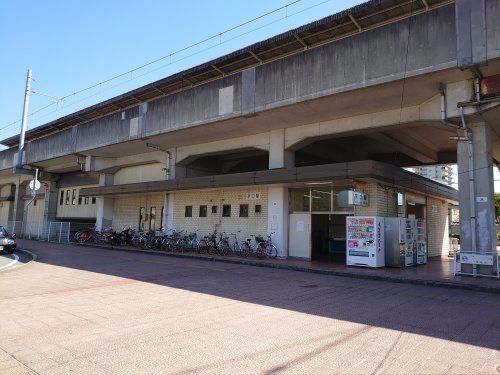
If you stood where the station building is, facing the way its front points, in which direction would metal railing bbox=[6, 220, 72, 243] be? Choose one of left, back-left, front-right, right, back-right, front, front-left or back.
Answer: right

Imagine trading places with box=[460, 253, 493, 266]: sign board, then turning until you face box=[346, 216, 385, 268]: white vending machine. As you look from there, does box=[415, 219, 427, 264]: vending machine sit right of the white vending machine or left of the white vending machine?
right

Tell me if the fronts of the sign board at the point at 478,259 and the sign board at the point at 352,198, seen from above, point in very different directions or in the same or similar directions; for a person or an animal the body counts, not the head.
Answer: same or similar directions

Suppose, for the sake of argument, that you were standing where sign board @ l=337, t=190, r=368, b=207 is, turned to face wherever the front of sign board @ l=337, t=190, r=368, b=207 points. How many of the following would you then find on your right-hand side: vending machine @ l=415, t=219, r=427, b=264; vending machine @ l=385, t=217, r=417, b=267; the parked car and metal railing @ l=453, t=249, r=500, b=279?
1

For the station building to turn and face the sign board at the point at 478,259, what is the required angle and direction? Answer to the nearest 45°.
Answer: approximately 90° to its left

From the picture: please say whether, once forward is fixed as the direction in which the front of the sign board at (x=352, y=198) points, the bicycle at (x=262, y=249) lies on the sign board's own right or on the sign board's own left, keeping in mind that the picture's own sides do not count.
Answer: on the sign board's own right

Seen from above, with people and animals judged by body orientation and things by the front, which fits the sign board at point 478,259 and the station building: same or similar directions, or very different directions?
same or similar directions

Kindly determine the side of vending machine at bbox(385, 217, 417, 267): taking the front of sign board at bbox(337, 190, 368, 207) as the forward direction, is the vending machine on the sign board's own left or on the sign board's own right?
on the sign board's own left

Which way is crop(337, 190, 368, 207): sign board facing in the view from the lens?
facing the viewer

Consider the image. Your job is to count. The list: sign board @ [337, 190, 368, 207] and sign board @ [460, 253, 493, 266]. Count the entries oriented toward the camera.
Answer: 2

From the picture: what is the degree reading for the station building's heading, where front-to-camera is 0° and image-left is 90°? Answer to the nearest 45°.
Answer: approximately 45°

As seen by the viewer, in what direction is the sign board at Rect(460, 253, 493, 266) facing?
toward the camera

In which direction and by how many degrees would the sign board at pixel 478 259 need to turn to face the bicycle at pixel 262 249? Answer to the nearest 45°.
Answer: approximately 90° to its right

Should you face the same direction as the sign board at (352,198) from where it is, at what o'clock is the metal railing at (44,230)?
The metal railing is roughly at 4 o'clock from the sign board.
